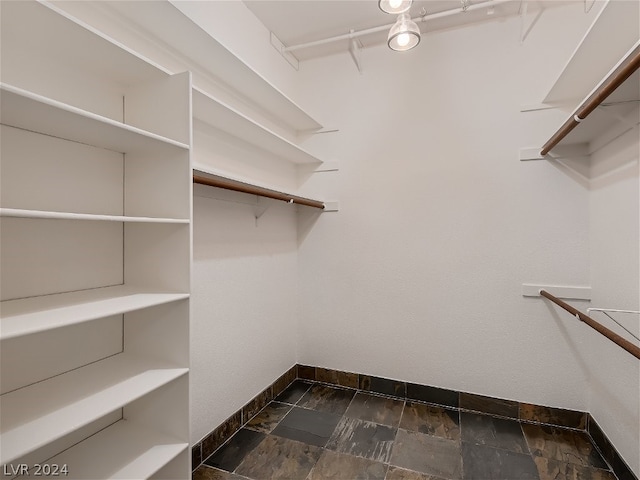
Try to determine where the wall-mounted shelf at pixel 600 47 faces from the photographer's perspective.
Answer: facing to the left of the viewer

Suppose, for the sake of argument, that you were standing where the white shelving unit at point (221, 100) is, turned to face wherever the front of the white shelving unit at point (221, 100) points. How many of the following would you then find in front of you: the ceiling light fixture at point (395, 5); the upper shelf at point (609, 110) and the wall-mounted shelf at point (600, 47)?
3

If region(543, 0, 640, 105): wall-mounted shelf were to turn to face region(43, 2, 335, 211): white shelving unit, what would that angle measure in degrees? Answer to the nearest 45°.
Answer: approximately 45° to its left

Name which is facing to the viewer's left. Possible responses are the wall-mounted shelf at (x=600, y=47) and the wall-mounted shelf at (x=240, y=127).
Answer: the wall-mounted shelf at (x=600, y=47)

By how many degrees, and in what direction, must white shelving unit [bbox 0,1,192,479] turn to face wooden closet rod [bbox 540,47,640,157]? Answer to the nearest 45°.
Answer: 0° — it already faces it

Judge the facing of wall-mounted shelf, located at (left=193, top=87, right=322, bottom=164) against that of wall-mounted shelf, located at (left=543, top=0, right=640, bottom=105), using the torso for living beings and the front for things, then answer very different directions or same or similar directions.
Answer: very different directions
